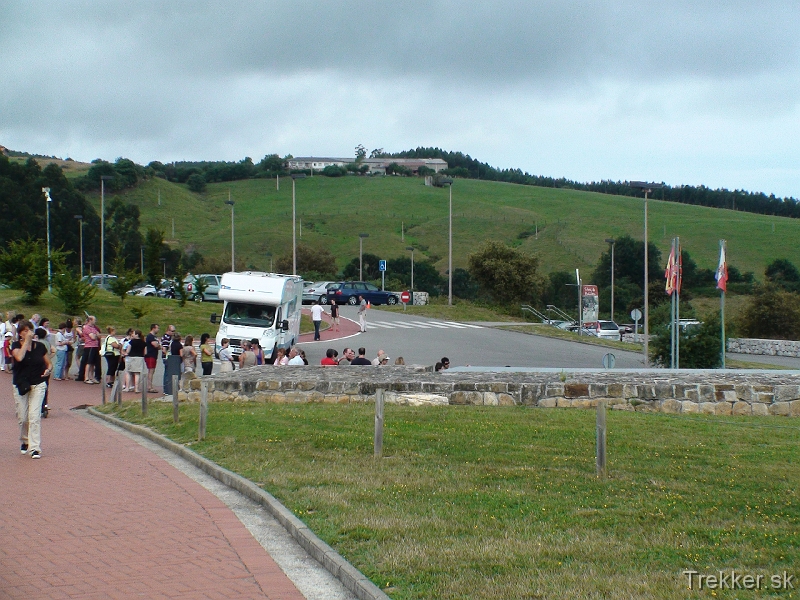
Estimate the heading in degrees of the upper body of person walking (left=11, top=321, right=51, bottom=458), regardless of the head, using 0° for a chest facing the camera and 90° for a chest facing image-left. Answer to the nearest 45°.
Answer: approximately 0°

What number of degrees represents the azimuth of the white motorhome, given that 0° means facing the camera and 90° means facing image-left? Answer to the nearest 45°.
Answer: approximately 45°

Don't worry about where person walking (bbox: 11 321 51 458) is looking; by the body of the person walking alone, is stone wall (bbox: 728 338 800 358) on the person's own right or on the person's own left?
on the person's own left

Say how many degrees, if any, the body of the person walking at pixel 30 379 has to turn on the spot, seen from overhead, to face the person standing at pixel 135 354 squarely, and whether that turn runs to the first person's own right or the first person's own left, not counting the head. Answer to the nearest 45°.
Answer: approximately 180°

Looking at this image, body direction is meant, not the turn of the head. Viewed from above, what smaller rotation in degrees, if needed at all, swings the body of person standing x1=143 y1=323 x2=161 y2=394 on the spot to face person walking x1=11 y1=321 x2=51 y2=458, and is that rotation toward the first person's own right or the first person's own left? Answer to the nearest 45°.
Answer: approximately 90° to the first person's own right

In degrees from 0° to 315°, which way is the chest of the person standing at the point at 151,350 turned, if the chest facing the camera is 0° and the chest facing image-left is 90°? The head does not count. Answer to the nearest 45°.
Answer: approximately 270°

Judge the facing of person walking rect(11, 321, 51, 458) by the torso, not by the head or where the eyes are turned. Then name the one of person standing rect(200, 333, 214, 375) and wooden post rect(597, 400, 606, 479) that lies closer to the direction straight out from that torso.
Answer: the wooden post

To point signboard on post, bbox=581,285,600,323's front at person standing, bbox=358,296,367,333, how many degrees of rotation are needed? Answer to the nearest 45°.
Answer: approximately 45° to its right

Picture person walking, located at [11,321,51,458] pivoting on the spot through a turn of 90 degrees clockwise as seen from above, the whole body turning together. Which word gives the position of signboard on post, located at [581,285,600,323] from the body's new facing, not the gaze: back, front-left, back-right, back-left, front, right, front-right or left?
back-right
